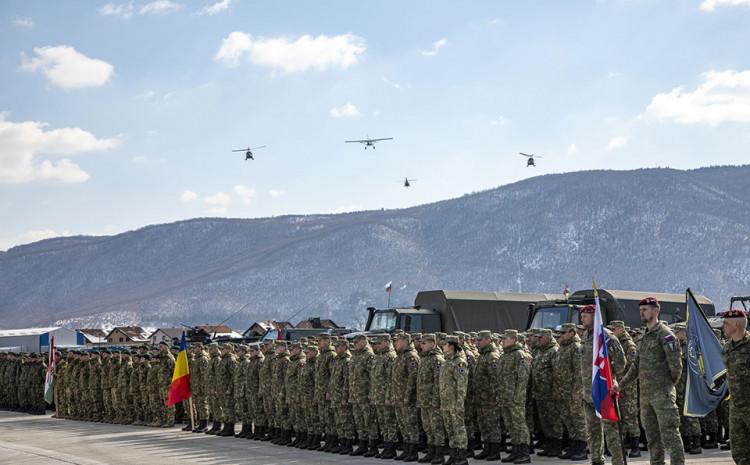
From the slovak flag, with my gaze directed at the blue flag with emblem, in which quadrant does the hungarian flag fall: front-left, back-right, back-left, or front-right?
back-left

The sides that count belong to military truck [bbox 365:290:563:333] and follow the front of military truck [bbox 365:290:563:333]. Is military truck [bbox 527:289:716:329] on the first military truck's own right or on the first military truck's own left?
on the first military truck's own left

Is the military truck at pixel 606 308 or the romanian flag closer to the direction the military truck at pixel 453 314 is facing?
the romanian flag

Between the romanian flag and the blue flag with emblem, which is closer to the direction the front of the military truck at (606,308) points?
the romanian flag

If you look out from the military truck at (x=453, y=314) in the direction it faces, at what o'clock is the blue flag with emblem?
The blue flag with emblem is roughly at 10 o'clock from the military truck.

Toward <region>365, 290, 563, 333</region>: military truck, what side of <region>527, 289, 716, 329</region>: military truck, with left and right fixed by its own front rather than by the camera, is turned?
right

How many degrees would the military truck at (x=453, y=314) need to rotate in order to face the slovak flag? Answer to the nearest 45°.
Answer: approximately 45° to its left

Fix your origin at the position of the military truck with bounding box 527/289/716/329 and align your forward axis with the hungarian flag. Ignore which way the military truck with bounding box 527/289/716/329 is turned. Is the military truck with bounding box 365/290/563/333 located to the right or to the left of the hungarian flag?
right
